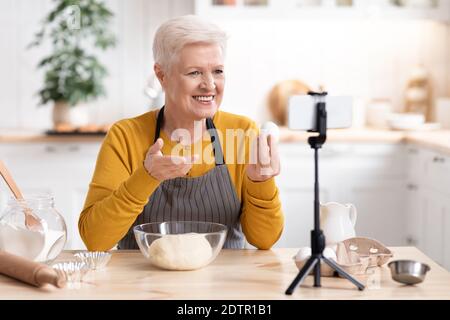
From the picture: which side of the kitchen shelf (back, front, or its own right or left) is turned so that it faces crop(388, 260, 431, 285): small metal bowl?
front

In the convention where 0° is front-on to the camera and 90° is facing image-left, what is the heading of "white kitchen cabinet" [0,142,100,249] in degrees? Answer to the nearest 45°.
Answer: approximately 0°

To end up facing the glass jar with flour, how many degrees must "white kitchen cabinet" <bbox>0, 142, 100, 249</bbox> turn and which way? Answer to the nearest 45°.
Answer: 0° — it already faces it

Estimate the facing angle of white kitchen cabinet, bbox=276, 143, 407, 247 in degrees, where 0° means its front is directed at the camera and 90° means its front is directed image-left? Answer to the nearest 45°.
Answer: approximately 0°

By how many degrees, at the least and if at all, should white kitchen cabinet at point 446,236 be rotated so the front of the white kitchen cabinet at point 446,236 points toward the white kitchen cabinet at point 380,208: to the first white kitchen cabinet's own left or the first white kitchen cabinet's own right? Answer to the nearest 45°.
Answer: approximately 45° to the first white kitchen cabinet's own right

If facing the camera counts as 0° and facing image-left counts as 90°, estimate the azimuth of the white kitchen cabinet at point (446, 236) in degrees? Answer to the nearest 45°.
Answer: approximately 90°

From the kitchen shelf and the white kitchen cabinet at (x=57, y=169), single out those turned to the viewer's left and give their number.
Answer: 0

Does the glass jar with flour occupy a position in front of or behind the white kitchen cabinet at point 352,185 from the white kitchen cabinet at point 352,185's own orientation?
in front
